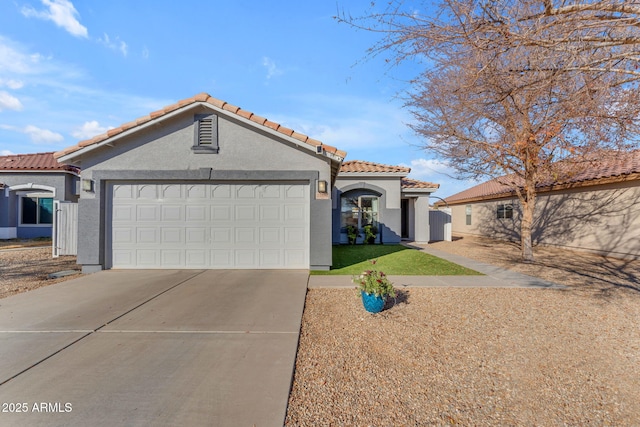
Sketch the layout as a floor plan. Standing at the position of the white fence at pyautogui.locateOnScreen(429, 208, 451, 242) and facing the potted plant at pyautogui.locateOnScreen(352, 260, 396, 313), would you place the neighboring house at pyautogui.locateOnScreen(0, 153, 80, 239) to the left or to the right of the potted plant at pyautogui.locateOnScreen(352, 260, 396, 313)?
right

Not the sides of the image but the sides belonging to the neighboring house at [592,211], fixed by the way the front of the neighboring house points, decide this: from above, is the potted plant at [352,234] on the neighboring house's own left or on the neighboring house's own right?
on the neighboring house's own right

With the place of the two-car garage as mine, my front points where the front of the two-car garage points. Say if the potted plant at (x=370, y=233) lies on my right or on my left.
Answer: on my left

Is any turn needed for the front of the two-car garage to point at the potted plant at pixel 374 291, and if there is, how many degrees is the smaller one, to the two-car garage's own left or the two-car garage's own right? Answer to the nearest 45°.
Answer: approximately 45° to the two-car garage's own left

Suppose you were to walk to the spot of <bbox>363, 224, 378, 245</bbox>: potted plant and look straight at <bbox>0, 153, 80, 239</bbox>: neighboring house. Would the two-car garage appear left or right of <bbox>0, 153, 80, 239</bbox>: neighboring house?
left

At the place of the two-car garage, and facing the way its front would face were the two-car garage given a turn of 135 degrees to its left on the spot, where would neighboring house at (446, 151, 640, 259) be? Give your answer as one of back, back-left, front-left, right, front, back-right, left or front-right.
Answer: front-right

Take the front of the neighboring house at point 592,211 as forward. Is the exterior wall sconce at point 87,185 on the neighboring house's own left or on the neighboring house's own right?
on the neighboring house's own right

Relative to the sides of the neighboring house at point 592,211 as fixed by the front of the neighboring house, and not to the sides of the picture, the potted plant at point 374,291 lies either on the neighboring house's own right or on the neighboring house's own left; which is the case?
on the neighboring house's own right

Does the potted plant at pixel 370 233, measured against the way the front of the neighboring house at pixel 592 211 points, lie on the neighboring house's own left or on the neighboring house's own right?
on the neighboring house's own right

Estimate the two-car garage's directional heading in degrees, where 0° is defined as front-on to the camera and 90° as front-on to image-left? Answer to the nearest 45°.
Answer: approximately 0°
